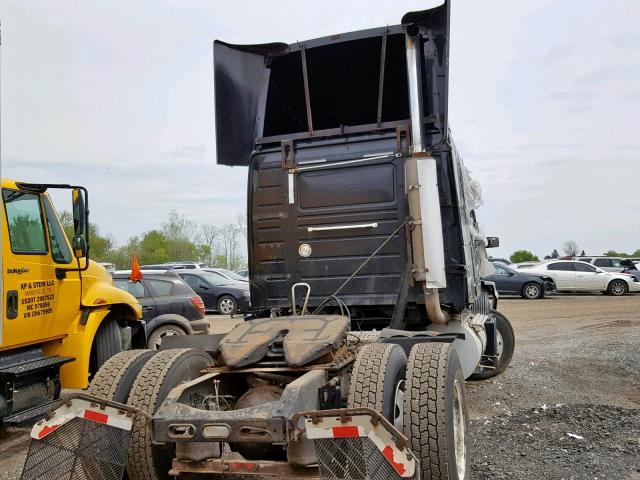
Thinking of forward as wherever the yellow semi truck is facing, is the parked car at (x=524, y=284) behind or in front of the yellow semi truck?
in front

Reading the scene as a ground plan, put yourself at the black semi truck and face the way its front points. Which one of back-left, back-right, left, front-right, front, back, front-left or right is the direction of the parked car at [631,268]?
front

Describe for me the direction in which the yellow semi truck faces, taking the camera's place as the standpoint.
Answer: facing away from the viewer and to the right of the viewer

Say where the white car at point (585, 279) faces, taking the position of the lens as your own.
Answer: facing to the right of the viewer

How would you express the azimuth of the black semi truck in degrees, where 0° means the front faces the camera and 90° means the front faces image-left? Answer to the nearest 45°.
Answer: approximately 225°

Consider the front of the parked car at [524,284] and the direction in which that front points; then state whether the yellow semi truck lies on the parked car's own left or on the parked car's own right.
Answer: on the parked car's own right

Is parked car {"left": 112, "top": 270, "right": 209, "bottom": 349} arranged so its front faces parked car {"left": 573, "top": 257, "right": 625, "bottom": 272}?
no

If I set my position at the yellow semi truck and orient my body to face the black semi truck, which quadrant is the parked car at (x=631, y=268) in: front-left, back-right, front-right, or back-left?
front-left
